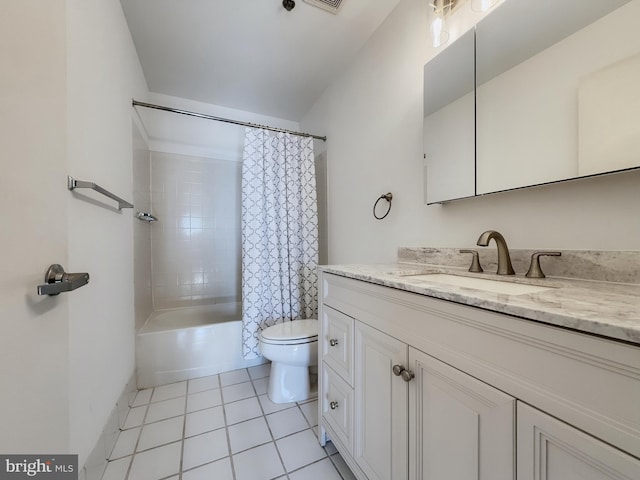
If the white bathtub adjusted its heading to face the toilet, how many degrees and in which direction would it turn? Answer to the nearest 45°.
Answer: approximately 45° to its left

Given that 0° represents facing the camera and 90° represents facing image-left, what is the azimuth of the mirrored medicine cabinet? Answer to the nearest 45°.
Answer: approximately 45°

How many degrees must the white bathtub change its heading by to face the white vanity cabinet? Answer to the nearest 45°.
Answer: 0° — it already faces it

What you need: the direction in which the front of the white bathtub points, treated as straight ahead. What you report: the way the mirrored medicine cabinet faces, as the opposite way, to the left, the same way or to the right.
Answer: to the right

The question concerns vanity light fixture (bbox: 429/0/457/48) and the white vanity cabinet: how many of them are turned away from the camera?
0

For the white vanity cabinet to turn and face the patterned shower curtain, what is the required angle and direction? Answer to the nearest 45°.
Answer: approximately 90° to its right

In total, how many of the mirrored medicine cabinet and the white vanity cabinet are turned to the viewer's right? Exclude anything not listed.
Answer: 0

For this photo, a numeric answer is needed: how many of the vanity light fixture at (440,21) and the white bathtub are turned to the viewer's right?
0

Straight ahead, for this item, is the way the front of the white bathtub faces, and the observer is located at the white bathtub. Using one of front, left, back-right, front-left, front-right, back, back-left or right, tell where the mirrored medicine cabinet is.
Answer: front-left
